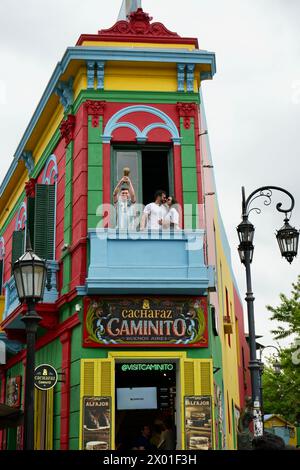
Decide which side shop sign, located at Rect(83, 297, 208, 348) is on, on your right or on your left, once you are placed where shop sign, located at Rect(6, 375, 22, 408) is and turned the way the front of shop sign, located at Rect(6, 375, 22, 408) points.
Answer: on your left

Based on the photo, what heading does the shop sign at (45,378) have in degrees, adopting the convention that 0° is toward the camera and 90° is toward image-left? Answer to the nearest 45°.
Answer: approximately 0°

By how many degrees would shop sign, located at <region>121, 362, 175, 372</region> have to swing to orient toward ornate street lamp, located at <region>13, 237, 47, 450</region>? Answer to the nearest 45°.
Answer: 0° — it already faces it

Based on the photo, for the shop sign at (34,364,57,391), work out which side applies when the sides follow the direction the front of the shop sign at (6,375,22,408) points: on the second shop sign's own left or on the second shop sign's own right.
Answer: on the second shop sign's own left
